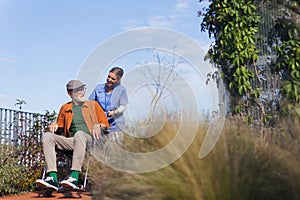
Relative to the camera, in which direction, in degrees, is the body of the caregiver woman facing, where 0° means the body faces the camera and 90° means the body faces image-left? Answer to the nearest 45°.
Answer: approximately 45°

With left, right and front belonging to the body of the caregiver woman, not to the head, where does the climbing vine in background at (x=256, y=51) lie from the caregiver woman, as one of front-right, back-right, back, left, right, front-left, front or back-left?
back-left

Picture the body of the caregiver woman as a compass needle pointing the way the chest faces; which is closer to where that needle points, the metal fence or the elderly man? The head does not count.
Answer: the elderly man

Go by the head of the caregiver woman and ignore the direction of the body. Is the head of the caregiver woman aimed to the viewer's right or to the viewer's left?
to the viewer's left

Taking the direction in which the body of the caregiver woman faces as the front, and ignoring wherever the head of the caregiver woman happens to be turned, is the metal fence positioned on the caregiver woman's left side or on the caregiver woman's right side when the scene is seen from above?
on the caregiver woman's right side

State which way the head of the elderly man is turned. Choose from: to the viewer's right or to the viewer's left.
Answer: to the viewer's right

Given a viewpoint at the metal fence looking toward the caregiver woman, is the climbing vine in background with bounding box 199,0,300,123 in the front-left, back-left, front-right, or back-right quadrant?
front-left

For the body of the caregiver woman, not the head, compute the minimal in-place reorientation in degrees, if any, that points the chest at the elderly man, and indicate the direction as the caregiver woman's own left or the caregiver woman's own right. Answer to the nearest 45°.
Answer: approximately 45° to the caregiver woman's own right

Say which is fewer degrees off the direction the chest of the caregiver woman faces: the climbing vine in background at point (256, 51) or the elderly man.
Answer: the elderly man
